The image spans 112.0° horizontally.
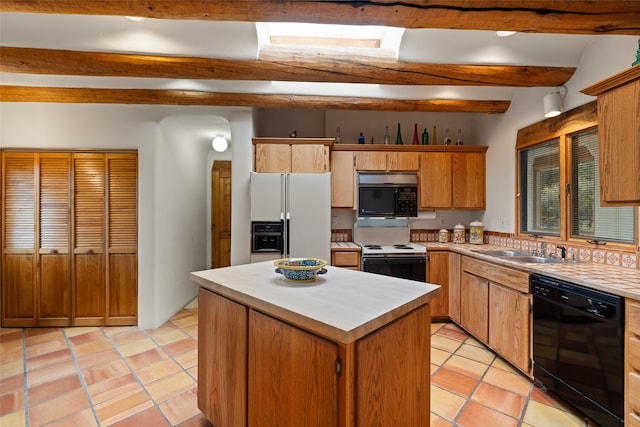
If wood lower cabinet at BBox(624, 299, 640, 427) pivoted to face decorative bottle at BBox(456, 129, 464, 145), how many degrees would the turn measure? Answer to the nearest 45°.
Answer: approximately 90° to its right

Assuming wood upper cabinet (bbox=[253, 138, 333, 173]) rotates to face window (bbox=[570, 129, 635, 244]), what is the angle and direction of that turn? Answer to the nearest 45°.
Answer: approximately 45° to its left

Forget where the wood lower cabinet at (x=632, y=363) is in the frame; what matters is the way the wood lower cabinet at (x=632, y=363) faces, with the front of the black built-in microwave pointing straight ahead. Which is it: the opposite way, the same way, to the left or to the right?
to the right

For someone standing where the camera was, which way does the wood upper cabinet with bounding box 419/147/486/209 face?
facing the viewer

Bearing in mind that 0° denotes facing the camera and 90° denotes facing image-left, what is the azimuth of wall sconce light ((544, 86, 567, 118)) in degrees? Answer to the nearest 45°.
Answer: approximately 45°

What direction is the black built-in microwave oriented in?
toward the camera

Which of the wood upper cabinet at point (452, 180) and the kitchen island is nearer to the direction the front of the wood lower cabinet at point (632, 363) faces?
the kitchen island

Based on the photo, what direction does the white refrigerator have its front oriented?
toward the camera

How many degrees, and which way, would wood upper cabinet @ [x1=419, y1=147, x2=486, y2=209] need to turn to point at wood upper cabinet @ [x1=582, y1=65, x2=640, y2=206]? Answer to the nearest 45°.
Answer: approximately 45° to its left

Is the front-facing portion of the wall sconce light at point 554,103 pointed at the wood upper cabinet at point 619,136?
no

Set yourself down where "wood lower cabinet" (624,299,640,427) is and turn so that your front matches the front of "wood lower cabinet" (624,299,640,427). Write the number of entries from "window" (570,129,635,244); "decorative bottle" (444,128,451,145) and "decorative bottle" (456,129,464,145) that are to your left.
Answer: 0

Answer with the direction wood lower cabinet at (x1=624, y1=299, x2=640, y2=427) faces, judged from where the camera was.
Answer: facing the viewer and to the left of the viewer

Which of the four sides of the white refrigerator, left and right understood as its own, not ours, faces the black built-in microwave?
left

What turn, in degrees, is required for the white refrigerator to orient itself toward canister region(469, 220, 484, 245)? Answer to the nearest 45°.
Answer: approximately 90° to its left

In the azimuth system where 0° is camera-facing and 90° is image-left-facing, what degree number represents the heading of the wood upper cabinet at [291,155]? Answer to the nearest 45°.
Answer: approximately 0°
